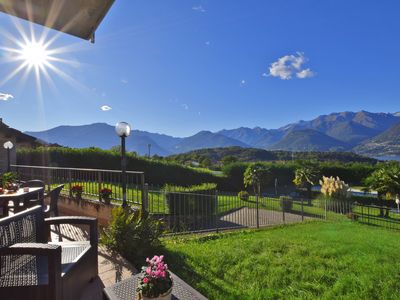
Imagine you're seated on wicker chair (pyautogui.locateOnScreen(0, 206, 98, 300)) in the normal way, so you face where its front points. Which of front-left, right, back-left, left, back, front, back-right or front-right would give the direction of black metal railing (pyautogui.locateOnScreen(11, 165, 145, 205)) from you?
back-left

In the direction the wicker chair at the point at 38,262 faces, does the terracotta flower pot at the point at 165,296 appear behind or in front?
in front

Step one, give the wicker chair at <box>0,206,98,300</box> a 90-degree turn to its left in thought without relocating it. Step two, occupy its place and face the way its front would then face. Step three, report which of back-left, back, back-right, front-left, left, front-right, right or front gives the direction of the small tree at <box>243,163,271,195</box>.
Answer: front

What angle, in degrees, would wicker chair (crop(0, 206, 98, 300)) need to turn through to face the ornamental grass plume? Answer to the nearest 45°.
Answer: approximately 90° to its left

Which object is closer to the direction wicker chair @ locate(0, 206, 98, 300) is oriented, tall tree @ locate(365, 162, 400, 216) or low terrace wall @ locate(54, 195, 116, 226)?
the tall tree

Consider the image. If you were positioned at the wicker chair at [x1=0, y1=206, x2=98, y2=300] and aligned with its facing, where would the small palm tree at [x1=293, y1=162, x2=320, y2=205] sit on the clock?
The small palm tree is roughly at 9 o'clock from the wicker chair.

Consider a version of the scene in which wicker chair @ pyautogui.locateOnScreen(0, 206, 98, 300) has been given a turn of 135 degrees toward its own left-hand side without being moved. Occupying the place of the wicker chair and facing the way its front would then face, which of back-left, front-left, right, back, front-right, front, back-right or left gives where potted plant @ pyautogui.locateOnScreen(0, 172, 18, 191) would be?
front

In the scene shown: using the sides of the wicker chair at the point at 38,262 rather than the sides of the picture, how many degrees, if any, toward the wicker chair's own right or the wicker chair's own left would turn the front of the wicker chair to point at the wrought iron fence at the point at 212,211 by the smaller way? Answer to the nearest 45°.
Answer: approximately 90° to the wicker chair's own left

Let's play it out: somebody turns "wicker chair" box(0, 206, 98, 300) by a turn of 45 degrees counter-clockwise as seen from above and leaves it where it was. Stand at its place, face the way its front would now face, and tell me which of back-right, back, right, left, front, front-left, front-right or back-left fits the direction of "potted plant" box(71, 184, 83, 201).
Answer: left

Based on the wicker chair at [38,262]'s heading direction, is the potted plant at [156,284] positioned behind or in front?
in front

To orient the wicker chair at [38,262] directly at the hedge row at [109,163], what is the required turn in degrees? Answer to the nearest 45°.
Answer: approximately 135° to its left

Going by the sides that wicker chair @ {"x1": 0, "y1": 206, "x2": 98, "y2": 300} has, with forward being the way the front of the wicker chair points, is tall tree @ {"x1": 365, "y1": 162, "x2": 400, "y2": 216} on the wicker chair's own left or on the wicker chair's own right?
on the wicker chair's own left

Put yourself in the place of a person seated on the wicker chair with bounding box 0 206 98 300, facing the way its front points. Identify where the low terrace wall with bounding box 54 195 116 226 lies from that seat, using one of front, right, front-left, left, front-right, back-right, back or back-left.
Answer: back-left

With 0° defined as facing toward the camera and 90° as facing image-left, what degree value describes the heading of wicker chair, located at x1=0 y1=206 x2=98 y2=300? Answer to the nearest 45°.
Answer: approximately 315°
